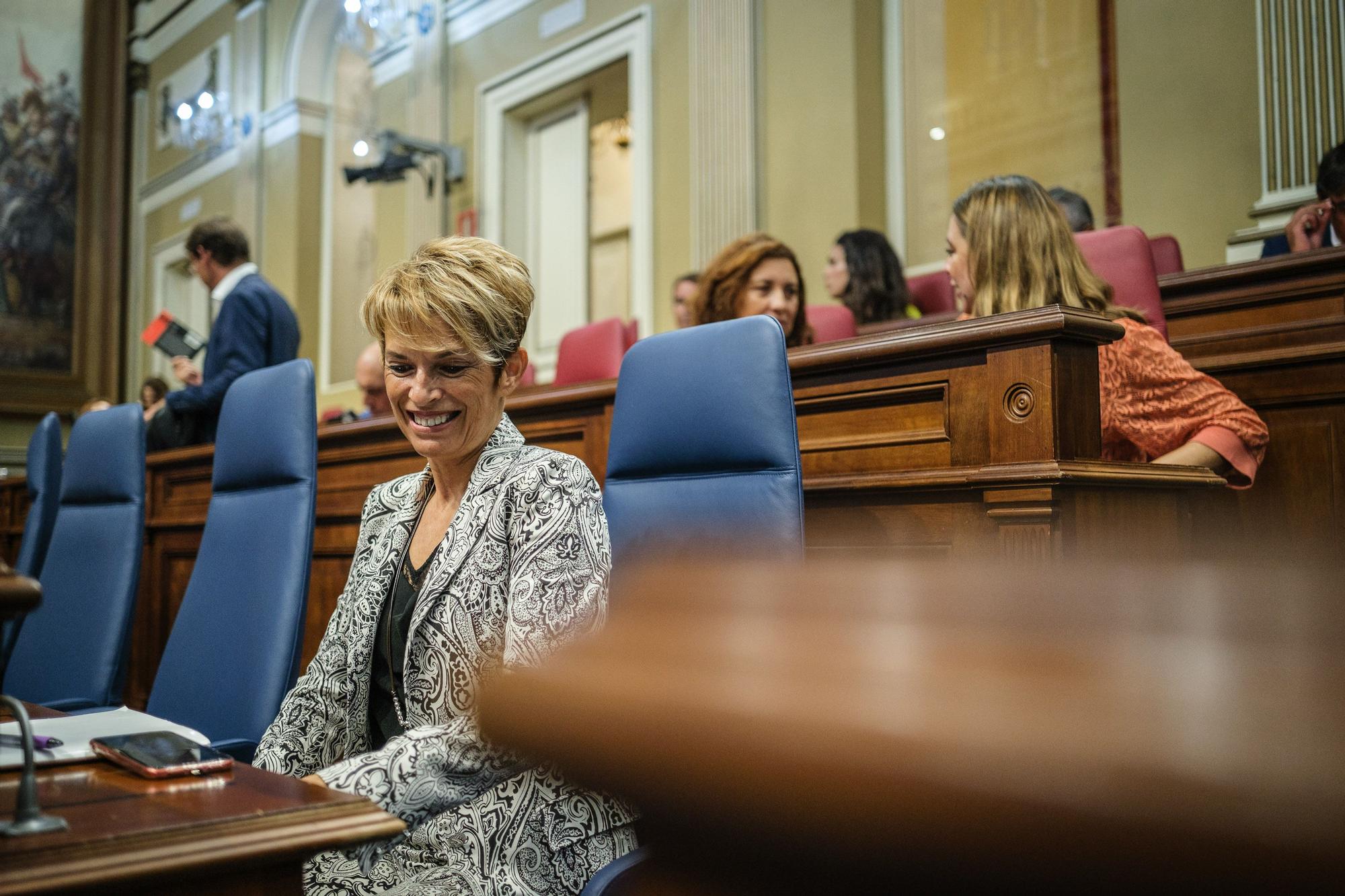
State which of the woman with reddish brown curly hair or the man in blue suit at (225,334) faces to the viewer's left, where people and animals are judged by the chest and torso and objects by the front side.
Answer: the man in blue suit

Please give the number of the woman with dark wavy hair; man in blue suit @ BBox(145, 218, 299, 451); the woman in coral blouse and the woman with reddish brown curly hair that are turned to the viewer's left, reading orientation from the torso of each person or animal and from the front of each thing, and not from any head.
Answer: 3

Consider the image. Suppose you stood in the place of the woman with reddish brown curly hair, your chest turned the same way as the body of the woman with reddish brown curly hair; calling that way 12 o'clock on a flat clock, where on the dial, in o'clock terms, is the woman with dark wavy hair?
The woman with dark wavy hair is roughly at 8 o'clock from the woman with reddish brown curly hair.

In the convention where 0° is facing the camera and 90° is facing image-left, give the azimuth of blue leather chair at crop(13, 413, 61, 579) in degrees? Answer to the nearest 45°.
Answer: approximately 45°

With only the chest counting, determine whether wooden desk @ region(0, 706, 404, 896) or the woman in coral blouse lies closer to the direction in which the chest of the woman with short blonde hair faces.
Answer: the wooden desk

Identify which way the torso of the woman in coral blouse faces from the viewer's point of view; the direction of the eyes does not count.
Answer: to the viewer's left

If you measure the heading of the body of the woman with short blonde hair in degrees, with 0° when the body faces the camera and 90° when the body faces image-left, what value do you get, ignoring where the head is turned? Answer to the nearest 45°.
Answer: approximately 45°

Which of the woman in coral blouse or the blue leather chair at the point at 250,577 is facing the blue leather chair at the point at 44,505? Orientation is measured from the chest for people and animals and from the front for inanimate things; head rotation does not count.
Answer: the woman in coral blouse

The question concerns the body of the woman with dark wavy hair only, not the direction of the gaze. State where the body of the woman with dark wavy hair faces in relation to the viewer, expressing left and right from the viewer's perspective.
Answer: facing to the left of the viewer

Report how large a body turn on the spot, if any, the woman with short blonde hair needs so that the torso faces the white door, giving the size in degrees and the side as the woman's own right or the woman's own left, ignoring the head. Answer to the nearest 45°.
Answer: approximately 135° to the woman's own right
